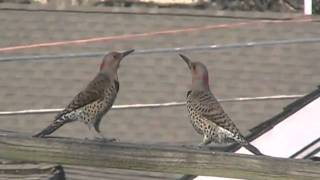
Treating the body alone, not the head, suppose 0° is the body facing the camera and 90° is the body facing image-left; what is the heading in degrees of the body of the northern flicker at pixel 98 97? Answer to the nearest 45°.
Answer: approximately 270°

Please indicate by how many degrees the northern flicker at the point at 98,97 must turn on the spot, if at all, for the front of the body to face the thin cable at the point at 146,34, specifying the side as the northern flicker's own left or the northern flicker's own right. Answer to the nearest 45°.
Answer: approximately 90° to the northern flicker's own left

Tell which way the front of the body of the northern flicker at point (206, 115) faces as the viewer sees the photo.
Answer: to the viewer's left

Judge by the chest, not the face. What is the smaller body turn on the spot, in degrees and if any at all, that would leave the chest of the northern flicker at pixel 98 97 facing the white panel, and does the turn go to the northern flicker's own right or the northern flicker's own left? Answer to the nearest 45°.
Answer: approximately 45° to the northern flicker's own left

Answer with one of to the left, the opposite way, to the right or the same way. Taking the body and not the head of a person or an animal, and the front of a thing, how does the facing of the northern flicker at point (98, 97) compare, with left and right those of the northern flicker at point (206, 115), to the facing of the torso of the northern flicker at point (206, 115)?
the opposite way

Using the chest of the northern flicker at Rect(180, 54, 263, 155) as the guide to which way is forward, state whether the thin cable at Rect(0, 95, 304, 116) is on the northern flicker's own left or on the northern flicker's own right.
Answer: on the northern flicker's own right

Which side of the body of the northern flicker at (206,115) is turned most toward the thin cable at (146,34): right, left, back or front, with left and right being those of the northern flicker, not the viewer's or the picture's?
right
